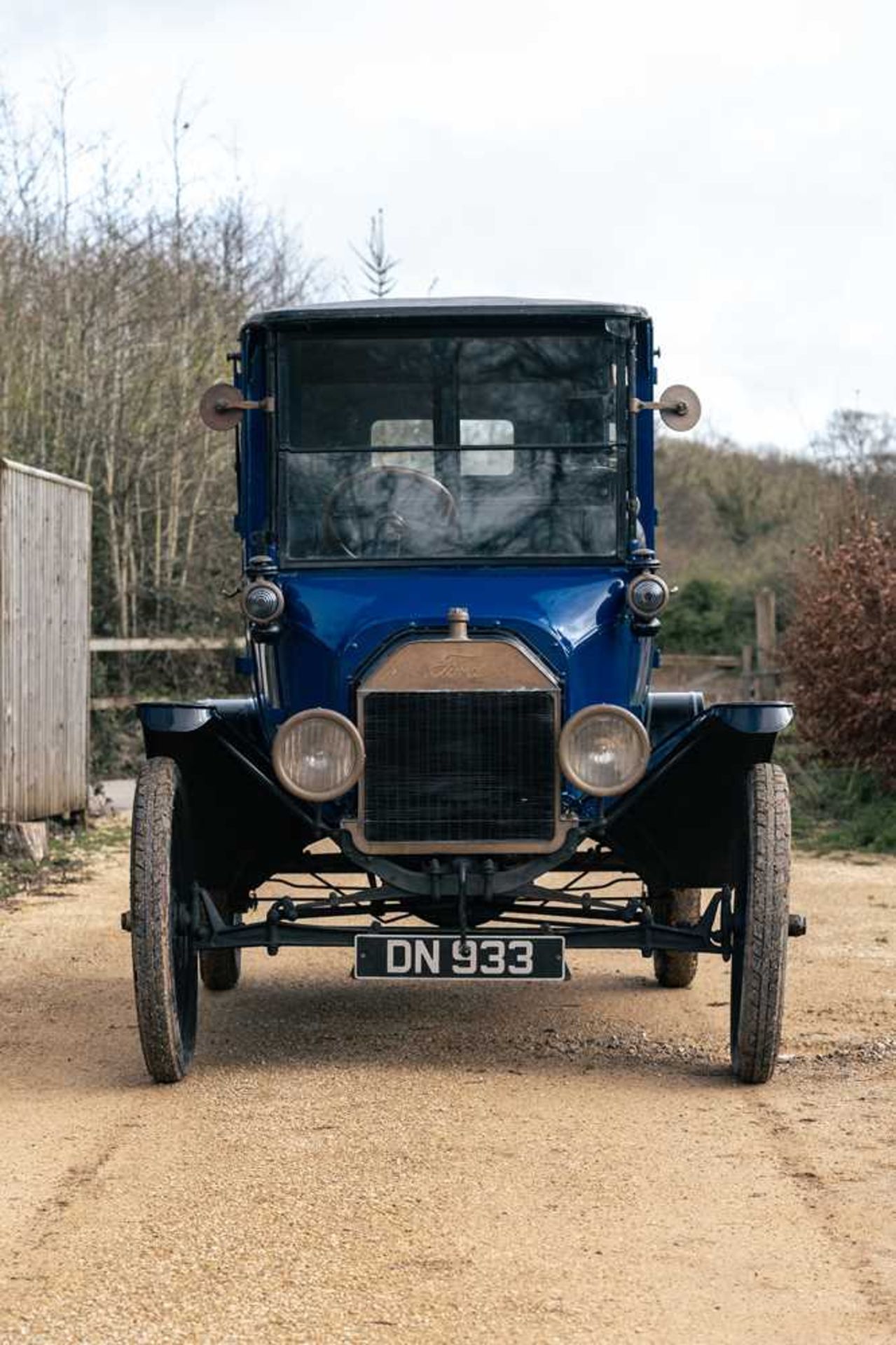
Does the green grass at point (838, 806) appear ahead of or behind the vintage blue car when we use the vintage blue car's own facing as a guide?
behind

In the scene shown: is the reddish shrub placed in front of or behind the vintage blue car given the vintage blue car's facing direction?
behind

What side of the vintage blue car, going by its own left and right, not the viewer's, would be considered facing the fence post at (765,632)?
back

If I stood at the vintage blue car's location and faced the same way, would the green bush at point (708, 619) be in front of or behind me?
behind

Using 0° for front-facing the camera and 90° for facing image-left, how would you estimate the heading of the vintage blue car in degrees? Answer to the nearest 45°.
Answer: approximately 0°

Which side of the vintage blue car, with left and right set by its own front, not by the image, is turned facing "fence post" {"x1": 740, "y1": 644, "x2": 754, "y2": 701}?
back
